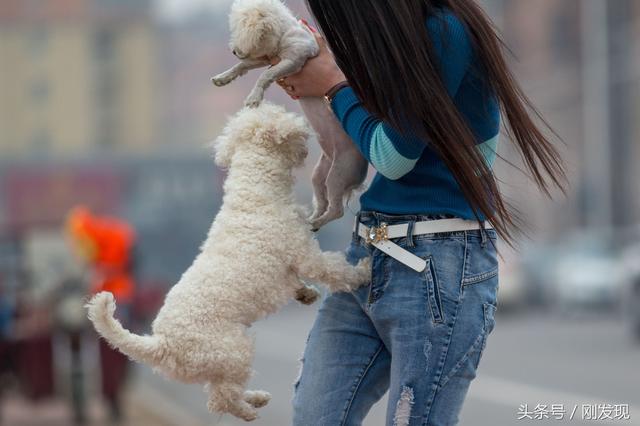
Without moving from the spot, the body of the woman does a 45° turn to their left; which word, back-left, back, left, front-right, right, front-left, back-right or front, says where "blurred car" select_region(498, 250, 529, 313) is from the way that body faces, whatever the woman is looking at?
back

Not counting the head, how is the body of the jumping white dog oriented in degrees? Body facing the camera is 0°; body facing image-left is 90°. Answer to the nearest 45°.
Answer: approximately 225°

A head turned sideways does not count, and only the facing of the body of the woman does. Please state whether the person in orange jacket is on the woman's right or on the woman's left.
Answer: on the woman's right

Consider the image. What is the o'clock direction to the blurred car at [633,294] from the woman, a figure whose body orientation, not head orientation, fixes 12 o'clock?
The blurred car is roughly at 5 o'clock from the woman.

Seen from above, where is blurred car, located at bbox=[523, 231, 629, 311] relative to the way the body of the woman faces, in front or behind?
behind

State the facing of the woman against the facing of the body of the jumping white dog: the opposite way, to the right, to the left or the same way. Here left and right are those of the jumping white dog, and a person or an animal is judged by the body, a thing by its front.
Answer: the opposite way

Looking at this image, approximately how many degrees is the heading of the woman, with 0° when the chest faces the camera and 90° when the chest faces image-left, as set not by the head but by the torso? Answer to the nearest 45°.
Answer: approximately 45°
